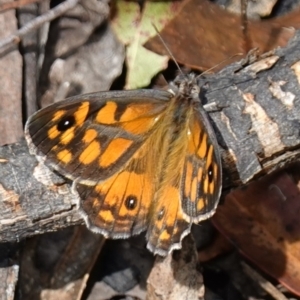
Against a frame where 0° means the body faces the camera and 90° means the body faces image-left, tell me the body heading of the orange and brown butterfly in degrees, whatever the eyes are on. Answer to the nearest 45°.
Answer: approximately 180°

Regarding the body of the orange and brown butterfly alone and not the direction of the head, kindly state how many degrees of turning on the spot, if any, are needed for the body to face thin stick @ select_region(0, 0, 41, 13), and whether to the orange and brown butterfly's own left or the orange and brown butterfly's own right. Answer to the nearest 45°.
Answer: approximately 45° to the orange and brown butterfly's own left

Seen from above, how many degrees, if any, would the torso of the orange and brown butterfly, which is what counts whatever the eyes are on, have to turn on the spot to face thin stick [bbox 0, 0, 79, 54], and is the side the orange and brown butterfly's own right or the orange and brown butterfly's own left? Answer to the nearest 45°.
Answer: approximately 45° to the orange and brown butterfly's own left
